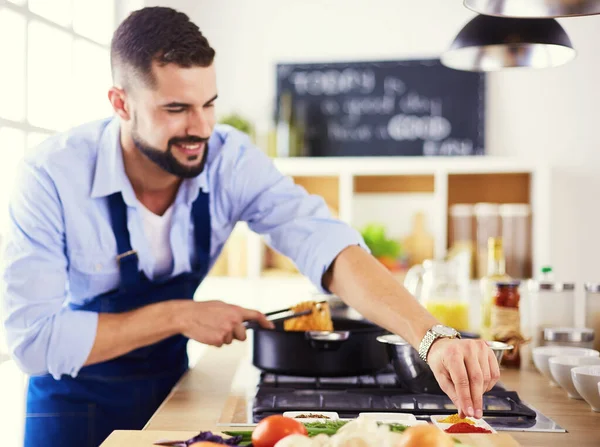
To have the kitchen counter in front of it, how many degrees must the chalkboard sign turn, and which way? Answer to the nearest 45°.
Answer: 0° — it already faces it

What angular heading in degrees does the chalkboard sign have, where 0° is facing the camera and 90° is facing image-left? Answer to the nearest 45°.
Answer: approximately 0°

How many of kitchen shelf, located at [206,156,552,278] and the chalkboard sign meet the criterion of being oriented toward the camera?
2

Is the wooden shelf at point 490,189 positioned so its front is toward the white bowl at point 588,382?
yes

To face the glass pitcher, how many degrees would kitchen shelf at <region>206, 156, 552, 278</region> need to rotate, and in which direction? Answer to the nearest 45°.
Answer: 0° — it already faces it

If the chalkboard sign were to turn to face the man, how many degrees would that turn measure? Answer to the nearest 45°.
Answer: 0° — it already faces them

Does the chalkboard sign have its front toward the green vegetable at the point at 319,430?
yes

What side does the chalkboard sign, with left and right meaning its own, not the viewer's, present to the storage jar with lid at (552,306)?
front

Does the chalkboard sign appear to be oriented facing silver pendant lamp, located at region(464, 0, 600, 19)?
yes
